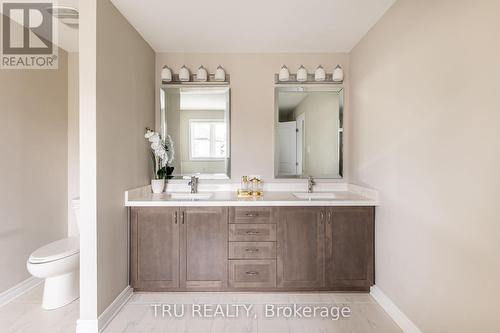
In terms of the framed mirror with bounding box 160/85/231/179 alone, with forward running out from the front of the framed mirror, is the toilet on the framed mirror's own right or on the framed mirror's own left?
on the framed mirror's own right

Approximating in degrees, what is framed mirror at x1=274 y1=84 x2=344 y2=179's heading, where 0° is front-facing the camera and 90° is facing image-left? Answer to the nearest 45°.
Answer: approximately 0°

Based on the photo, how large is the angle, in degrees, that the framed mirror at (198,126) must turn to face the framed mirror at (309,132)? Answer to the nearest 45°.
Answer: approximately 90° to its left

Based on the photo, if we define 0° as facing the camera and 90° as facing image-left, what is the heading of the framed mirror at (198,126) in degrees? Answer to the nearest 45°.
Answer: approximately 0°

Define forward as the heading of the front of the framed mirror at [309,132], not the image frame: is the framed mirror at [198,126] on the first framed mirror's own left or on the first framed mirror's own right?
on the first framed mirror's own right
